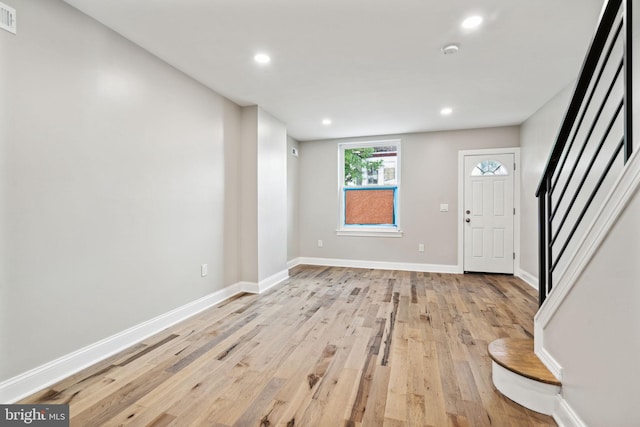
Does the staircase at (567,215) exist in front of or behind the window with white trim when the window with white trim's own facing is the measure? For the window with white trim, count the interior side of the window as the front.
in front

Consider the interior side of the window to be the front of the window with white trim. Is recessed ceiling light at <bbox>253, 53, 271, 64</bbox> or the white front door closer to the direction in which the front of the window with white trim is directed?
the recessed ceiling light

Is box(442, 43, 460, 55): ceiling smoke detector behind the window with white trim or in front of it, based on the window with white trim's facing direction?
in front

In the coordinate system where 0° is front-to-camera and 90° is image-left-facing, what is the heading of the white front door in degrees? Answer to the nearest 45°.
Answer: approximately 0°

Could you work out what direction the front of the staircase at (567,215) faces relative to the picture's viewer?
facing away from the viewer and to the left of the viewer

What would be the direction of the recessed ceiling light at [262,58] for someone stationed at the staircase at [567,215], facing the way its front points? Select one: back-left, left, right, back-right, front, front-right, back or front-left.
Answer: front-left

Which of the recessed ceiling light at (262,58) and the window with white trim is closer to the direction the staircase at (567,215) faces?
the window with white trim

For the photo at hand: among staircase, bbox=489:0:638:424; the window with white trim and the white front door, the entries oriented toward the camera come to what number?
2

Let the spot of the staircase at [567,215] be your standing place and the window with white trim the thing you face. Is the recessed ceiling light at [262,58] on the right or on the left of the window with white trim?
left

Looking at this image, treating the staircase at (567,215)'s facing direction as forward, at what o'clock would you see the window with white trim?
The window with white trim is roughly at 12 o'clock from the staircase.

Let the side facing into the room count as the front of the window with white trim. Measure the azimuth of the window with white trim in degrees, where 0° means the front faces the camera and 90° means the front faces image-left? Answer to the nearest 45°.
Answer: approximately 0°

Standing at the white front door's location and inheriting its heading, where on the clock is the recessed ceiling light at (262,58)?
The recessed ceiling light is roughly at 1 o'clock from the white front door.

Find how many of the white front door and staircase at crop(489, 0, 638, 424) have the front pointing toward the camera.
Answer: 1

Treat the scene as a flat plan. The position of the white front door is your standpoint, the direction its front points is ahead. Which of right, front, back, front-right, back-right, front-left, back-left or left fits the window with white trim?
right

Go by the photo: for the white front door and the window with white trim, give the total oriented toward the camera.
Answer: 2
